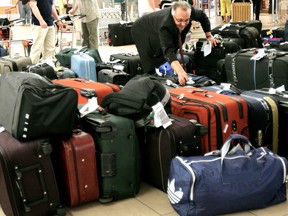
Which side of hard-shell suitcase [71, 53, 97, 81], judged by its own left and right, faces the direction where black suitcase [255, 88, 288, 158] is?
left

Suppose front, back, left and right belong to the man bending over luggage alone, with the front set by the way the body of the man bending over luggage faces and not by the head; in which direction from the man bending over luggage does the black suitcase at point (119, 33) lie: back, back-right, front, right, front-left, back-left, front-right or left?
back-left

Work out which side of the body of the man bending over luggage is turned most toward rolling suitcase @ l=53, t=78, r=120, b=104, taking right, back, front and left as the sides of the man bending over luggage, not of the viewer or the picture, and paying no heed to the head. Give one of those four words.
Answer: right
